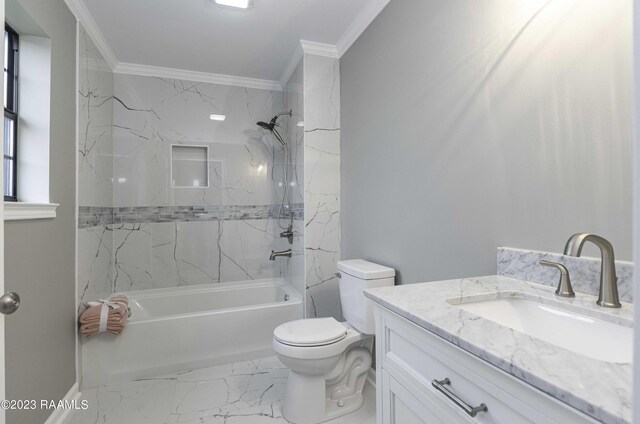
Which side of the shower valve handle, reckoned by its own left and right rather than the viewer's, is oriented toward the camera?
left

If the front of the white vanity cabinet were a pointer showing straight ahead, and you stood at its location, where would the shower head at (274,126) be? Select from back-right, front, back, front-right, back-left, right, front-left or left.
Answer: right

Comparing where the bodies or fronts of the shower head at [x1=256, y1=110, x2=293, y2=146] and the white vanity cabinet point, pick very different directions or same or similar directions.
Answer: same or similar directions

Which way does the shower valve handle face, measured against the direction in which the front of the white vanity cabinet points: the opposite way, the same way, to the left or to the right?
the same way

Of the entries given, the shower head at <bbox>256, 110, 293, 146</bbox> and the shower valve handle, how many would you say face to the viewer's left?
2

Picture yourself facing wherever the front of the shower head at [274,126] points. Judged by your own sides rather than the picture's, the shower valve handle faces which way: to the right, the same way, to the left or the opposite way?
the same way

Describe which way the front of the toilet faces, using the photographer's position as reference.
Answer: facing the viewer and to the left of the viewer

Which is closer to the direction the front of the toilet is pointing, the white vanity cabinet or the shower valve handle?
the white vanity cabinet

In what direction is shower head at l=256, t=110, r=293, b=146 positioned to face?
to the viewer's left
